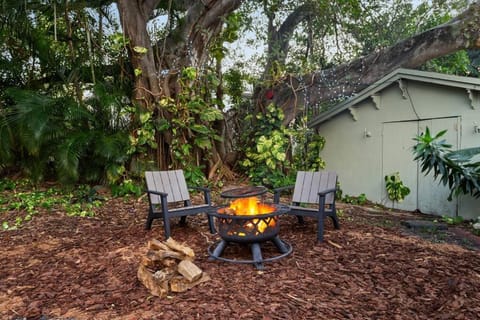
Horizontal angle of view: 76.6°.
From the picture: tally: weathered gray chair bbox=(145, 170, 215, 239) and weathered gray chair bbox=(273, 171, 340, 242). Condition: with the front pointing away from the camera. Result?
0

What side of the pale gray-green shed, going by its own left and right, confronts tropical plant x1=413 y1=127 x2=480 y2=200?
front

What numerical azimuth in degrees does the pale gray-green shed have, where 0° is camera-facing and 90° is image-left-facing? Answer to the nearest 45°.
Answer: approximately 45°

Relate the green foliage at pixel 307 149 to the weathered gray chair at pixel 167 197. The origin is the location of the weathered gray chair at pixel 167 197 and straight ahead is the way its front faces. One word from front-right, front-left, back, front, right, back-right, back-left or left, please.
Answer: left

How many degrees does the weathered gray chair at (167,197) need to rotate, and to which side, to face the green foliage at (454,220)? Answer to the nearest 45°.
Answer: approximately 45° to its left

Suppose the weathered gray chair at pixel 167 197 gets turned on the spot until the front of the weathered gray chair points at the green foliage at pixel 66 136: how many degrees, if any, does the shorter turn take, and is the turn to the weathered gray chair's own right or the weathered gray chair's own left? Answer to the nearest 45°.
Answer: approximately 180°

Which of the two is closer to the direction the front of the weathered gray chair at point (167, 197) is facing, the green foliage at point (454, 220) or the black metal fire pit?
the black metal fire pit

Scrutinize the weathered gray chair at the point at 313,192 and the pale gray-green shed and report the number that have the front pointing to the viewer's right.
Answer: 0

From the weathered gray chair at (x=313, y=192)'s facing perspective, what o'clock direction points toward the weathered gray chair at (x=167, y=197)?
the weathered gray chair at (x=167, y=197) is roughly at 1 o'clock from the weathered gray chair at (x=313, y=192).

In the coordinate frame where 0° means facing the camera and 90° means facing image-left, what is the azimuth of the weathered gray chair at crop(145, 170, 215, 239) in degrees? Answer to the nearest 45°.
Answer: approximately 315°

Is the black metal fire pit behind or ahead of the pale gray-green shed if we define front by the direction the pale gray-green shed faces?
ahead

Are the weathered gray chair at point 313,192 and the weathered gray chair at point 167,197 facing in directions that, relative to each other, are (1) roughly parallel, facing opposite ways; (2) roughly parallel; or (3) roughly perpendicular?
roughly perpendicular

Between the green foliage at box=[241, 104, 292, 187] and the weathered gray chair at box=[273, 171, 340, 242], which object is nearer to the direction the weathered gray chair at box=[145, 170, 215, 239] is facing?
the weathered gray chair

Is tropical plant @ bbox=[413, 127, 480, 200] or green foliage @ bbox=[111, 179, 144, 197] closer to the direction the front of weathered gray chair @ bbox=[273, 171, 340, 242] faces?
the green foliage

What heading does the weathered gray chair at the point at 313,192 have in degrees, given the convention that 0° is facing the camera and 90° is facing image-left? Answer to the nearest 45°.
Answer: approximately 45°
